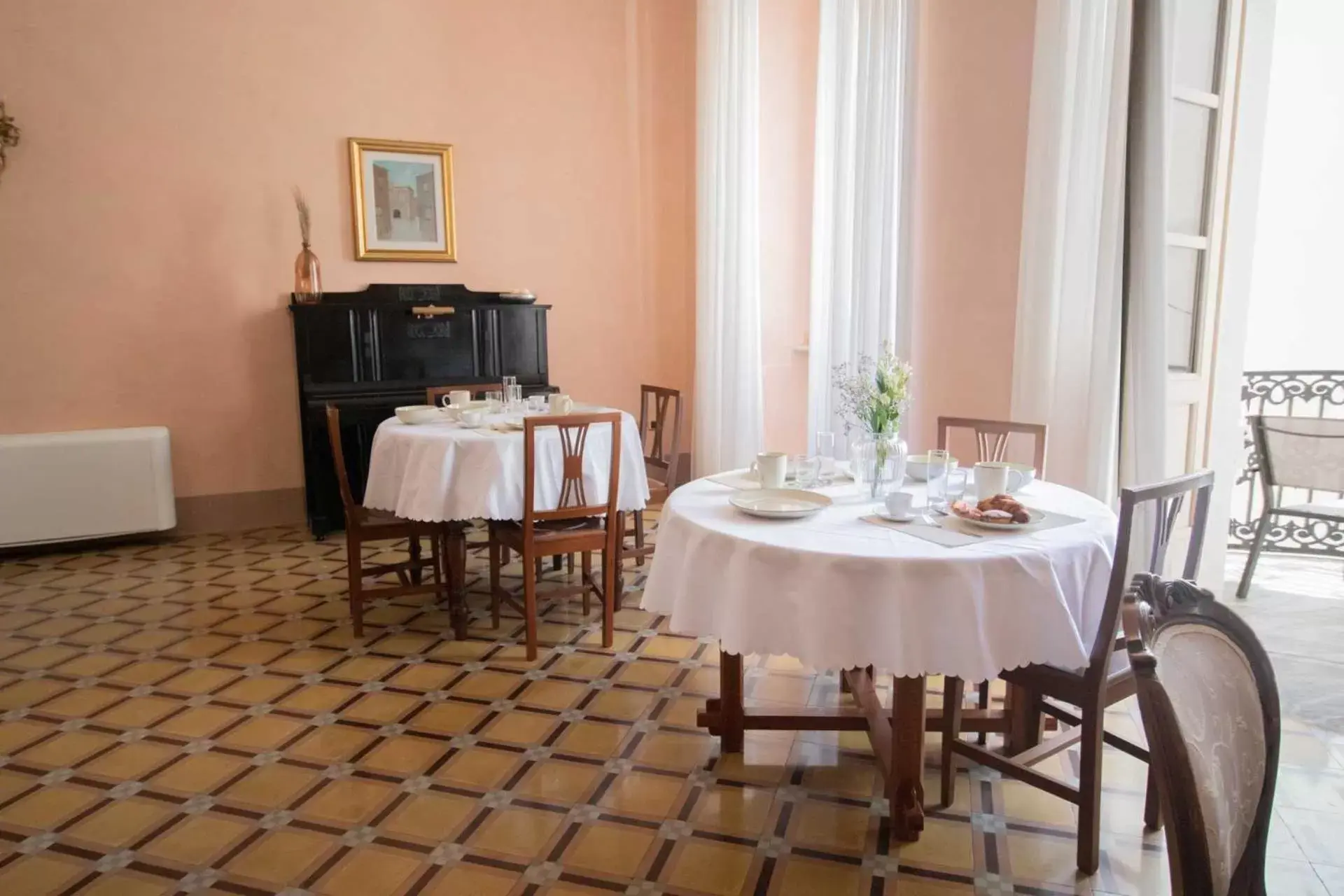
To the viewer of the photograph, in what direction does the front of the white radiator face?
facing the viewer and to the right of the viewer

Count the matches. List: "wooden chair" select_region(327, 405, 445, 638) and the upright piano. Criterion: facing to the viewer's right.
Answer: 1

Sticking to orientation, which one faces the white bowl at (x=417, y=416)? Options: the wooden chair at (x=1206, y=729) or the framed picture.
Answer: the framed picture

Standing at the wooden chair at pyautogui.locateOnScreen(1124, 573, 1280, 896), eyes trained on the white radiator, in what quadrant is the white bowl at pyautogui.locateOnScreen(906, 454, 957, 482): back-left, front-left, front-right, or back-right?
front-right

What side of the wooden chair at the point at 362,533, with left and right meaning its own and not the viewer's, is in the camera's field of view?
right

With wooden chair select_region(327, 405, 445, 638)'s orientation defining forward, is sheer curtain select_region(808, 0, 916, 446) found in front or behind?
in front

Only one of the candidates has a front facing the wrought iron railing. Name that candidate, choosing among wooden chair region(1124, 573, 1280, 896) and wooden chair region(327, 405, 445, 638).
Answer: wooden chair region(327, 405, 445, 638)

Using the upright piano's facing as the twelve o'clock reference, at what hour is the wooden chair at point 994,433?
The wooden chair is roughly at 11 o'clock from the upright piano.

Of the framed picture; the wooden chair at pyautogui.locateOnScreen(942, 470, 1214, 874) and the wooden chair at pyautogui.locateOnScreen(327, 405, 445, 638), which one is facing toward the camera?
the framed picture

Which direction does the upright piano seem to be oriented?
toward the camera

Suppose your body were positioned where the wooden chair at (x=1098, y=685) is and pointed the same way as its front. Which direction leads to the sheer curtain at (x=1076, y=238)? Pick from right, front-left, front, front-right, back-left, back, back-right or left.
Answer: front-right

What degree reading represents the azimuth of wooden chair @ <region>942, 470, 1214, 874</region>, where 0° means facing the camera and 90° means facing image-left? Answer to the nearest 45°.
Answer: approximately 135°
